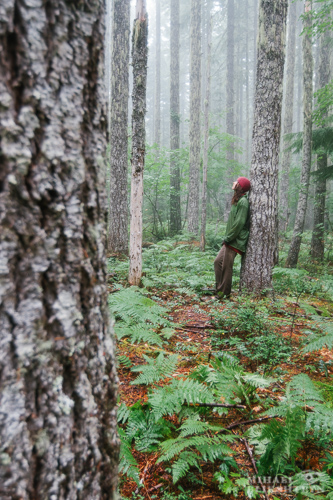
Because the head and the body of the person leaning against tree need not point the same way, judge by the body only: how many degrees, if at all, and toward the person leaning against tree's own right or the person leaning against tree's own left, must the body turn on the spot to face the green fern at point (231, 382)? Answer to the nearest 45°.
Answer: approximately 90° to the person leaning against tree's own left

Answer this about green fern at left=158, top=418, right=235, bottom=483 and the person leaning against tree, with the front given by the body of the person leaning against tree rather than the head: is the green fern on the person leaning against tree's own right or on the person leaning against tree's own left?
on the person leaning against tree's own left

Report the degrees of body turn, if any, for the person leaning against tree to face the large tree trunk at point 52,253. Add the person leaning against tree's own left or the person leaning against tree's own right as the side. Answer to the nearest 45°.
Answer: approximately 90° to the person leaning against tree's own left

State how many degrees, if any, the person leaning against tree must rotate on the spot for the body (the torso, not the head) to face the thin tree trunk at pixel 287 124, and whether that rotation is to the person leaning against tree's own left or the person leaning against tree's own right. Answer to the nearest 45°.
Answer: approximately 90° to the person leaning against tree's own right

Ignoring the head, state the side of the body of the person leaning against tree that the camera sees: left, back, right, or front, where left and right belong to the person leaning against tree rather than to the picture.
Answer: left

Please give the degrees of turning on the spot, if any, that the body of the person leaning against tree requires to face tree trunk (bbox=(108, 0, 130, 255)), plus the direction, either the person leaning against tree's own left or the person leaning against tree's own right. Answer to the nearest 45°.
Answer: approximately 45° to the person leaning against tree's own right

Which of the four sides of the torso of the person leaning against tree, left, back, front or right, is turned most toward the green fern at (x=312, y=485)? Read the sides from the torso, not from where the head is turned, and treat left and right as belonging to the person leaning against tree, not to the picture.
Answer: left
